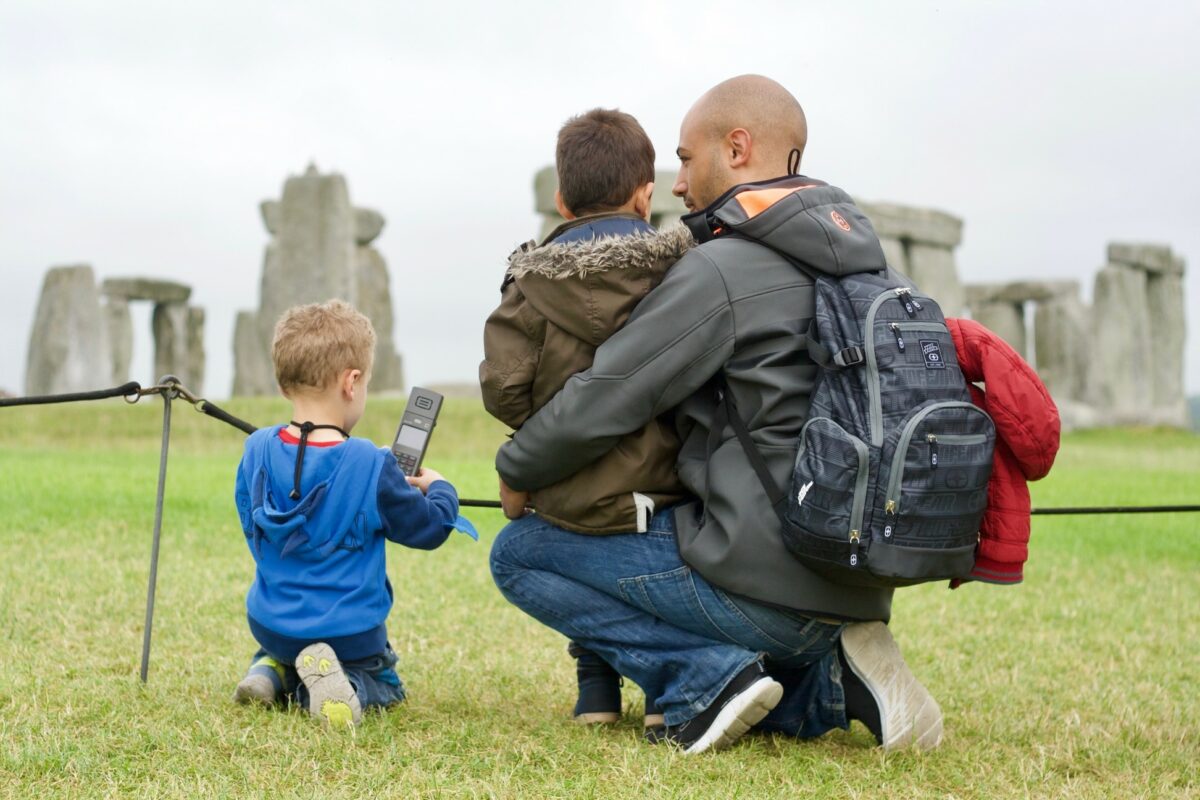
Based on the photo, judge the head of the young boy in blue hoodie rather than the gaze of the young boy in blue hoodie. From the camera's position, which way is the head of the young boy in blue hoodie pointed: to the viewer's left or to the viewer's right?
to the viewer's right

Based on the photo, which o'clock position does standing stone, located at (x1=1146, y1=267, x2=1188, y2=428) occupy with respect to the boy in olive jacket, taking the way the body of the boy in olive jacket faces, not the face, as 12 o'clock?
The standing stone is roughly at 1 o'clock from the boy in olive jacket.

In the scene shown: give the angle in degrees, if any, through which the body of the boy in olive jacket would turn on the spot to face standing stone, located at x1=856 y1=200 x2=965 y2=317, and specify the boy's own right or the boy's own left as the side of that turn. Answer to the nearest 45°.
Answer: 0° — they already face it

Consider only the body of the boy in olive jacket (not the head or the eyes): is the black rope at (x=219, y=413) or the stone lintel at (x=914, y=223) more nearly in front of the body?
the stone lintel

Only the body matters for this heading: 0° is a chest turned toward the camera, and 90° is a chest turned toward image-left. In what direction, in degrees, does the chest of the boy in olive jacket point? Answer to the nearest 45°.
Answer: approximately 180°

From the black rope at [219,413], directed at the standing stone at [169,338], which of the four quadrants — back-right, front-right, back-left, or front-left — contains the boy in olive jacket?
back-right

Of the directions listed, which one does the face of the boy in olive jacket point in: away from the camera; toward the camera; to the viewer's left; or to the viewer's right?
away from the camera

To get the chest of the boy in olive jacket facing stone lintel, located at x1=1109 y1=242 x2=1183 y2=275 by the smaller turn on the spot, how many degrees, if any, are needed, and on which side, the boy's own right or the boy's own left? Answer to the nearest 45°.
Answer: approximately 45° to the boy's own right
